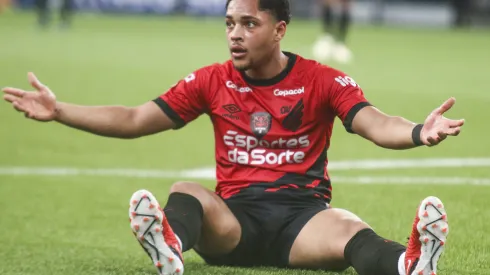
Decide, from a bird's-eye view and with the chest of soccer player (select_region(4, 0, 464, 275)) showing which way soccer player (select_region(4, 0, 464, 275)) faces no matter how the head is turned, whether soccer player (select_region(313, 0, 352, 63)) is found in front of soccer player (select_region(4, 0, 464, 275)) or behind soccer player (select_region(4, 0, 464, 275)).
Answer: behind

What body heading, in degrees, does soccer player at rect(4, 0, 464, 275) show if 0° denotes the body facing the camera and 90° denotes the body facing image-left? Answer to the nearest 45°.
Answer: approximately 0°
